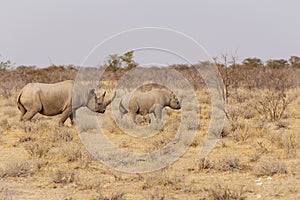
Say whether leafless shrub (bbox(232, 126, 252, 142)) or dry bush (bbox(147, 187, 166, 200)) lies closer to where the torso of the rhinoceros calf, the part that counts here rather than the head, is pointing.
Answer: the leafless shrub

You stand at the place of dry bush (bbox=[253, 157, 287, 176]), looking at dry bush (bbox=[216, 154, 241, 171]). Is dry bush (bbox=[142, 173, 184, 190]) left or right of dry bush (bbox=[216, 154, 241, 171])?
left

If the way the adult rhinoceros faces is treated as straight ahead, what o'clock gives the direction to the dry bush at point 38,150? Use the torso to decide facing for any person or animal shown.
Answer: The dry bush is roughly at 3 o'clock from the adult rhinoceros.

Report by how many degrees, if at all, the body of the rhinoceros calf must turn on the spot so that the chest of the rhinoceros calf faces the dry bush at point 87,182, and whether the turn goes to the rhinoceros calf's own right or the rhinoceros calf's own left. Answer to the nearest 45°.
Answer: approximately 90° to the rhinoceros calf's own right

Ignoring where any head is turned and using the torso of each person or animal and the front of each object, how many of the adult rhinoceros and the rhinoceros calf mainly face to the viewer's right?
2

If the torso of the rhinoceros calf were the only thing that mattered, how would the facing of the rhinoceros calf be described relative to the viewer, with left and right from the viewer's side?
facing to the right of the viewer

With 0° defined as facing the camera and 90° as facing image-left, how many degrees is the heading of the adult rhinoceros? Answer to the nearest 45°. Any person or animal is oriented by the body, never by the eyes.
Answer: approximately 270°

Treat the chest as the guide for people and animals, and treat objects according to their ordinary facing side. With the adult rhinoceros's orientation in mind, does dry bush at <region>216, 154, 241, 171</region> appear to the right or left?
on its right

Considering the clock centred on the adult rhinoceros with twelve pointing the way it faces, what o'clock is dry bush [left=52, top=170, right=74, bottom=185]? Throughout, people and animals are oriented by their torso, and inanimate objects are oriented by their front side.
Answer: The dry bush is roughly at 3 o'clock from the adult rhinoceros.
